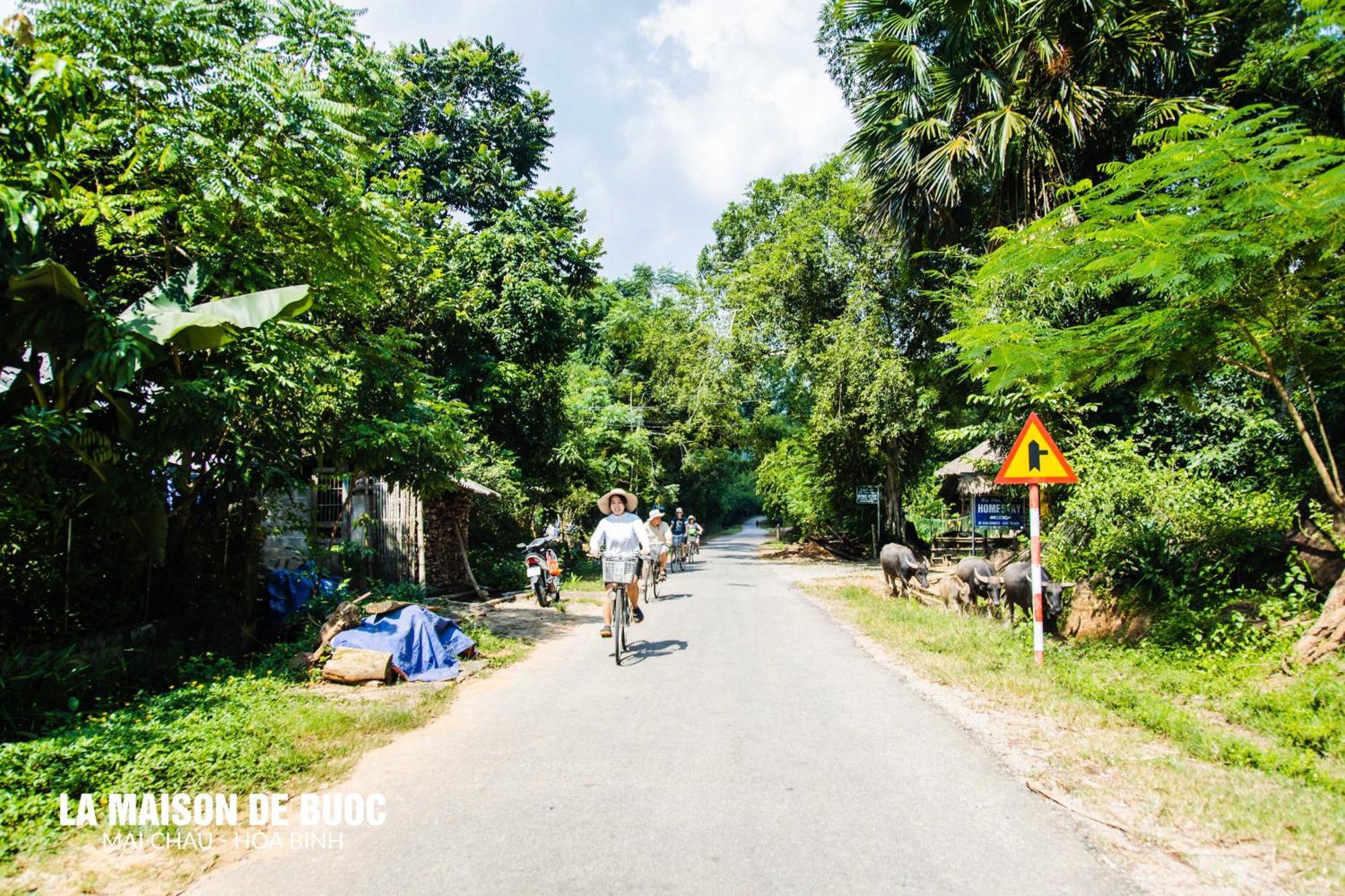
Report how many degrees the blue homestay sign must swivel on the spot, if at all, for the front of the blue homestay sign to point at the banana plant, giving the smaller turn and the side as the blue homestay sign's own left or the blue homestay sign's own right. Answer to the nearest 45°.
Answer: approximately 45° to the blue homestay sign's own right

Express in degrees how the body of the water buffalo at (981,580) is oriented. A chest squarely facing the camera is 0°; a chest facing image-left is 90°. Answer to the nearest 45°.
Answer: approximately 315°

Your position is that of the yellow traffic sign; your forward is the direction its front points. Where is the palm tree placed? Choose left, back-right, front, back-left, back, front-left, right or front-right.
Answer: back

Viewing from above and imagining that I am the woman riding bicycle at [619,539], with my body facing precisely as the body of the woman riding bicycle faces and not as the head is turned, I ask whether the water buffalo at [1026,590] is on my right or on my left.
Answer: on my left

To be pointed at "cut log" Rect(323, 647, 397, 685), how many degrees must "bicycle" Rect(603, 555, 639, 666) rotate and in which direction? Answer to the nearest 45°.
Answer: approximately 45° to its right
